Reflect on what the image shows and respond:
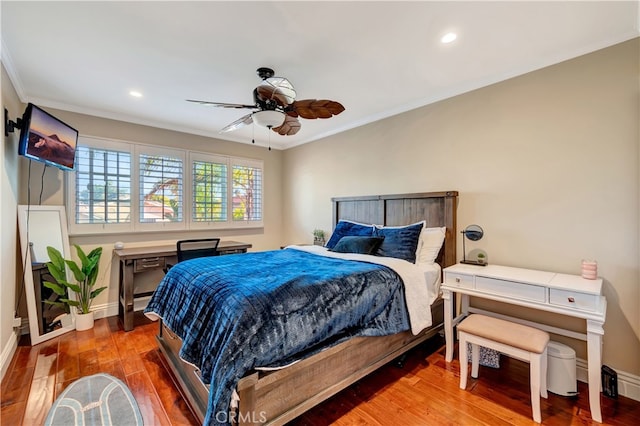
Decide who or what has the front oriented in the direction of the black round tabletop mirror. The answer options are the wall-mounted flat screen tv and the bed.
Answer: the wall-mounted flat screen tv

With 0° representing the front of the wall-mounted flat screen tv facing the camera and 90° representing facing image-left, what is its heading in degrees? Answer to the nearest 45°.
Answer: approximately 315°

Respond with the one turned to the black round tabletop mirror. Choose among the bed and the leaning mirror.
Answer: the leaning mirror

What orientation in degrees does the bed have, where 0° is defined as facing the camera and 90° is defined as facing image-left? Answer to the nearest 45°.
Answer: approximately 45°

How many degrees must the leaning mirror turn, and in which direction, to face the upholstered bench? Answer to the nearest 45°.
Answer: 0° — it already faces it

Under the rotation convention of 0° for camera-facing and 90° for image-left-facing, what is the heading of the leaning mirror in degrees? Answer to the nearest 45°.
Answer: approximately 315°

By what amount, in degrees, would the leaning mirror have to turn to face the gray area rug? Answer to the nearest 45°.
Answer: approximately 45° to its right

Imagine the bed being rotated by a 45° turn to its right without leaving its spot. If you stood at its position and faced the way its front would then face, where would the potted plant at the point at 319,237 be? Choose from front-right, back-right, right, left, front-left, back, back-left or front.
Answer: right
